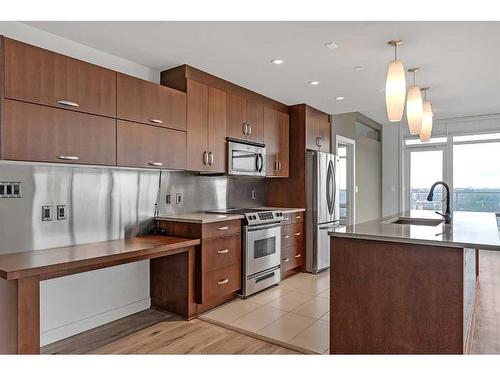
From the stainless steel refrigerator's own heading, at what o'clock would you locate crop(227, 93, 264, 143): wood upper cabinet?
The wood upper cabinet is roughly at 3 o'clock from the stainless steel refrigerator.

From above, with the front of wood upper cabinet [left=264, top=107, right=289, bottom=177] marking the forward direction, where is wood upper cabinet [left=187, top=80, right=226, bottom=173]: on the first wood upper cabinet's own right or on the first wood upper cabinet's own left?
on the first wood upper cabinet's own right

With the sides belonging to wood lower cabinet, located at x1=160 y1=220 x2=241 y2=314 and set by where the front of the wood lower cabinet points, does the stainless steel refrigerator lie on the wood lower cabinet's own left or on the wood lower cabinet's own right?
on the wood lower cabinet's own left

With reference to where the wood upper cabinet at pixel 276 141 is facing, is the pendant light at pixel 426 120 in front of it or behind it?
in front

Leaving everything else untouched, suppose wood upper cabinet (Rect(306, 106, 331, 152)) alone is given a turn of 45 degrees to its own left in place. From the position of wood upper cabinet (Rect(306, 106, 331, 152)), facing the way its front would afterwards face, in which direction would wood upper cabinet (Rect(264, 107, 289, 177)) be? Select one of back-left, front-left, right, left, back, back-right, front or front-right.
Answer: back-right

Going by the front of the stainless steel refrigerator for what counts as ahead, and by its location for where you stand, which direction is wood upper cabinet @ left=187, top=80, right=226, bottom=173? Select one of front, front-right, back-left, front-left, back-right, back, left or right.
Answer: right

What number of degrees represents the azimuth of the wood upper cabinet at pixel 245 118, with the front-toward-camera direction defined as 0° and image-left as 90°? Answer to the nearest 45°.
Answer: approximately 315°

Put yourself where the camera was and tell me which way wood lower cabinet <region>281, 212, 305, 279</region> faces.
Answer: facing the viewer and to the right of the viewer

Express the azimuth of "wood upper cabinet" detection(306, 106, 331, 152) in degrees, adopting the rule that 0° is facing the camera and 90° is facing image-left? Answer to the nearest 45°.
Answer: approximately 315°

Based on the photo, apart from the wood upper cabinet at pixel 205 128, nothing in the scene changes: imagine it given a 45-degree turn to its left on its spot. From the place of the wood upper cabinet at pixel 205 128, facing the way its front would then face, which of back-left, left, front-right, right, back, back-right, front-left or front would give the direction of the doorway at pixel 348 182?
front-left
